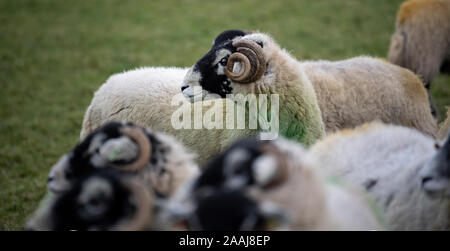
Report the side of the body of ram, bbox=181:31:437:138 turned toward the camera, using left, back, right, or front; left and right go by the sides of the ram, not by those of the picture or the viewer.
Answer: left

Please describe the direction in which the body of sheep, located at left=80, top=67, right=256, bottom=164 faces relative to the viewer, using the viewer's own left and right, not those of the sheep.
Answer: facing to the right of the viewer

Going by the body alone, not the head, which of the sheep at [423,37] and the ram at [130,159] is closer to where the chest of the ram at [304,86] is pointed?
the ram

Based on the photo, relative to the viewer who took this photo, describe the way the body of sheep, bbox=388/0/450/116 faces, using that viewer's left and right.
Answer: facing to the right of the viewer

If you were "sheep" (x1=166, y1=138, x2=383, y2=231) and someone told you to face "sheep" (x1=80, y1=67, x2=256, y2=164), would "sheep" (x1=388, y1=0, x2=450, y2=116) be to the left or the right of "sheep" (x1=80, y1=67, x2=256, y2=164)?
right

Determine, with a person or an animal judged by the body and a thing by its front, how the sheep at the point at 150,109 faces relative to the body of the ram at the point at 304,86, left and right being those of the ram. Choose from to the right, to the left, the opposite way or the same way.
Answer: the opposite way

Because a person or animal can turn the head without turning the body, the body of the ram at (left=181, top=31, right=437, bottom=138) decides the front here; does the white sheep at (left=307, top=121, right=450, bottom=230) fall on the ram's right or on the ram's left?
on the ram's left

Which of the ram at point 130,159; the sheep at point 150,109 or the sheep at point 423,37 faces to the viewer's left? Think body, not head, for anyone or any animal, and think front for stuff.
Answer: the ram
